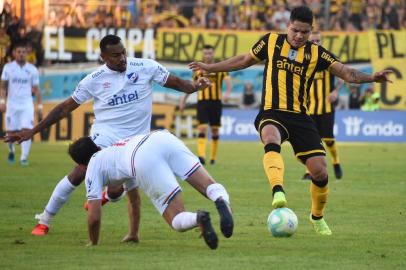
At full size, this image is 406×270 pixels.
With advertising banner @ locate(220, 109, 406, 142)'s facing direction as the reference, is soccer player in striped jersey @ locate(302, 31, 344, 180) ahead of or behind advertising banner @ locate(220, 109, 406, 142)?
ahead

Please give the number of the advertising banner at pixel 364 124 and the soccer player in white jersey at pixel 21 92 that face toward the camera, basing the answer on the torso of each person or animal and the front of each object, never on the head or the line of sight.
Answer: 2

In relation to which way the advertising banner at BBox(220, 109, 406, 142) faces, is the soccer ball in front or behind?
in front

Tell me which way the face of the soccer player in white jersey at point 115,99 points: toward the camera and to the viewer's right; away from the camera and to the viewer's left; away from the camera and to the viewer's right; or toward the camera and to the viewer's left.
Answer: toward the camera and to the viewer's right

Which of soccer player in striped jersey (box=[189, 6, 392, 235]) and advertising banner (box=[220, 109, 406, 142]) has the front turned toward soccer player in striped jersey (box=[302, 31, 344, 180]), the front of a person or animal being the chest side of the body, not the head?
the advertising banner

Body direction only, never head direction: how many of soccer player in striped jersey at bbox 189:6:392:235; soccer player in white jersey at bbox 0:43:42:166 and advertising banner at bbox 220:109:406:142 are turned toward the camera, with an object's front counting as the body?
3

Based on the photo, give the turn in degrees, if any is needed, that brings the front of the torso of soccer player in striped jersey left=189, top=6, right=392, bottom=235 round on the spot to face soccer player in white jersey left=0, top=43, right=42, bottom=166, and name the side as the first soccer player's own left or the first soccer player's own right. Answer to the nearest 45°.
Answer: approximately 135° to the first soccer player's own right

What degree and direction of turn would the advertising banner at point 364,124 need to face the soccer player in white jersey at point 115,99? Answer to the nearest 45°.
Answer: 0° — it already faces them

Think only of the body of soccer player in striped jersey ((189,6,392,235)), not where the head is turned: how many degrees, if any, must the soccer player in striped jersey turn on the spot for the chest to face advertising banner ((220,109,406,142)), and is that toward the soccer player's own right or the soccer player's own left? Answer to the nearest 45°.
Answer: approximately 180°

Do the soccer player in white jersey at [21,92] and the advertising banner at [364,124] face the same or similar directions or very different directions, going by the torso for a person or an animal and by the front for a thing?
same or similar directions

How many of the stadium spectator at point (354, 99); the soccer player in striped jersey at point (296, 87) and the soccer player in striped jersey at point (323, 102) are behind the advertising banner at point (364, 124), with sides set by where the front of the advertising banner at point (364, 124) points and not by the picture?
1

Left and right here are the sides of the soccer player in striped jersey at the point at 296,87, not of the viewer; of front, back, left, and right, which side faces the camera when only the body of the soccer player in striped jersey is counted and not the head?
front

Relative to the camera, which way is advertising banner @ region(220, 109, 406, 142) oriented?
toward the camera

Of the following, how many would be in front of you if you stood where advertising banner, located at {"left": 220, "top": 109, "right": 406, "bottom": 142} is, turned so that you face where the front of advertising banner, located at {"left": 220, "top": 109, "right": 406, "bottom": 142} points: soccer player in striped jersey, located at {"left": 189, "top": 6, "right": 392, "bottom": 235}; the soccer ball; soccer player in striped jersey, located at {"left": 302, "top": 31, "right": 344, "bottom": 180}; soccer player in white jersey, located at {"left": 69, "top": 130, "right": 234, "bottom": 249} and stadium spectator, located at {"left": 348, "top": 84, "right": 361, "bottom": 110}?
4
